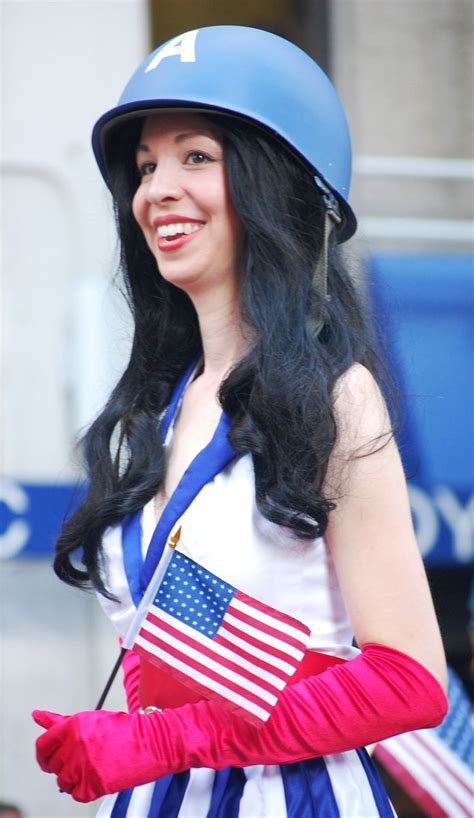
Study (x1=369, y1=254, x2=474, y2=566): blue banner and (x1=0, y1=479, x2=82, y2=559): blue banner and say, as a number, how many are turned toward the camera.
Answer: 2

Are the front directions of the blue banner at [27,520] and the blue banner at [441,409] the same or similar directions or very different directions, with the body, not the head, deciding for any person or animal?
same or similar directions

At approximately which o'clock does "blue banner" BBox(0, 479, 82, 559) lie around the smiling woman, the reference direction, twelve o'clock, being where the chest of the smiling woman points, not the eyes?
The blue banner is roughly at 4 o'clock from the smiling woman.

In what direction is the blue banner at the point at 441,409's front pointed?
toward the camera

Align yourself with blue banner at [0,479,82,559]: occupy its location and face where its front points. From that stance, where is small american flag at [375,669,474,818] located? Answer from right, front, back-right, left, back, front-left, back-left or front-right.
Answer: front-left

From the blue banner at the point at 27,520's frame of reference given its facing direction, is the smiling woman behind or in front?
in front

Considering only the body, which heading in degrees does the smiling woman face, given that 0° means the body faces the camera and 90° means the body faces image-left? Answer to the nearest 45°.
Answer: approximately 45°

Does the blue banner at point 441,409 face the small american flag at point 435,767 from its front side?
yes

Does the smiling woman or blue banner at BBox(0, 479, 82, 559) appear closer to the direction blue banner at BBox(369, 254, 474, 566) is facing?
the smiling woman

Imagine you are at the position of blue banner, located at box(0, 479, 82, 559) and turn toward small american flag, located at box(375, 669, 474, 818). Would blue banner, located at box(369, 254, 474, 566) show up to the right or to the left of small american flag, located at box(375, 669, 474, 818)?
left

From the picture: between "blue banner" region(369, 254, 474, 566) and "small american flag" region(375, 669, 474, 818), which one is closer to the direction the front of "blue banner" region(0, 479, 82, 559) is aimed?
the small american flag

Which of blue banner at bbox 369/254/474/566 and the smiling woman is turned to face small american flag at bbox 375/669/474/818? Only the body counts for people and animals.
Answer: the blue banner
